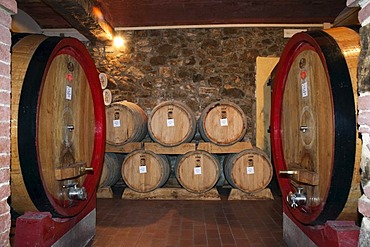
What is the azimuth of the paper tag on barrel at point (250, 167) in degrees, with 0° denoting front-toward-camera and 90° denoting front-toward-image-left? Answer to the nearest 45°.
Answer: approximately 0°

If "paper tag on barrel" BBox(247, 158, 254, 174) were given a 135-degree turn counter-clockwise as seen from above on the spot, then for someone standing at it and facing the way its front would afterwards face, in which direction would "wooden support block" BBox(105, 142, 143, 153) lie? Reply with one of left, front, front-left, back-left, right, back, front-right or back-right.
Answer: back-left

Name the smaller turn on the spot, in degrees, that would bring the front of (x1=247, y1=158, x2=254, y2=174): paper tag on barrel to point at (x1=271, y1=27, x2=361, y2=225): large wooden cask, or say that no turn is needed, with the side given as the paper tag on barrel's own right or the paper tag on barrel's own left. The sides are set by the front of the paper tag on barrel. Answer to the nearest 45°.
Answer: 0° — it already faces it

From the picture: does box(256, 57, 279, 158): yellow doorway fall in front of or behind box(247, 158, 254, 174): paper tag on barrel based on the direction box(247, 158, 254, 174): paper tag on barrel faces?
behind

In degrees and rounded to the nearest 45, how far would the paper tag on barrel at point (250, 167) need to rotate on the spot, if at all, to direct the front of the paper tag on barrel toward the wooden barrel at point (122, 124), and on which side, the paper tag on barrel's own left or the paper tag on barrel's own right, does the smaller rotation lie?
approximately 90° to the paper tag on barrel's own right

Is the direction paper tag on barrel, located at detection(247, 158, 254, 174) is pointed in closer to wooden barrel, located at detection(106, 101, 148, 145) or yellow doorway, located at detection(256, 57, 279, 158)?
the wooden barrel

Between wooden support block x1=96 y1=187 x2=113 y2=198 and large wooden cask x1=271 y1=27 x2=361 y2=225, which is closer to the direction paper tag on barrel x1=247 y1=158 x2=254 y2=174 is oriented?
the large wooden cask

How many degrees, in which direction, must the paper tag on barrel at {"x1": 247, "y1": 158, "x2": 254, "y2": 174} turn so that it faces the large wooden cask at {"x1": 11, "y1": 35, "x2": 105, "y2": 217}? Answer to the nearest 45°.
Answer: approximately 45° to its right

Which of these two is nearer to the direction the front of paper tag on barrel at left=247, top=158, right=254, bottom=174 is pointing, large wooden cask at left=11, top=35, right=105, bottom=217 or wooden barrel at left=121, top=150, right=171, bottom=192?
the large wooden cask

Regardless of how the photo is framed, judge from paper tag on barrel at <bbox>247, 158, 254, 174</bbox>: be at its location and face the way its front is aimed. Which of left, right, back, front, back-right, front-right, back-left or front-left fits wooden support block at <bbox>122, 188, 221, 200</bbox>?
right

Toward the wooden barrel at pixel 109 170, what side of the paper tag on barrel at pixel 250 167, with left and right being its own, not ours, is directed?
right

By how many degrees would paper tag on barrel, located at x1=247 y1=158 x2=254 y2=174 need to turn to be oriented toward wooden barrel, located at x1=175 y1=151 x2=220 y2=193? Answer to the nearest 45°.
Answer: approximately 90° to its right

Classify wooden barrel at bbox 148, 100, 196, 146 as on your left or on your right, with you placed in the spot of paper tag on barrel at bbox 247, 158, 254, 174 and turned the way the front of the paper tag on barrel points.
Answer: on your right
